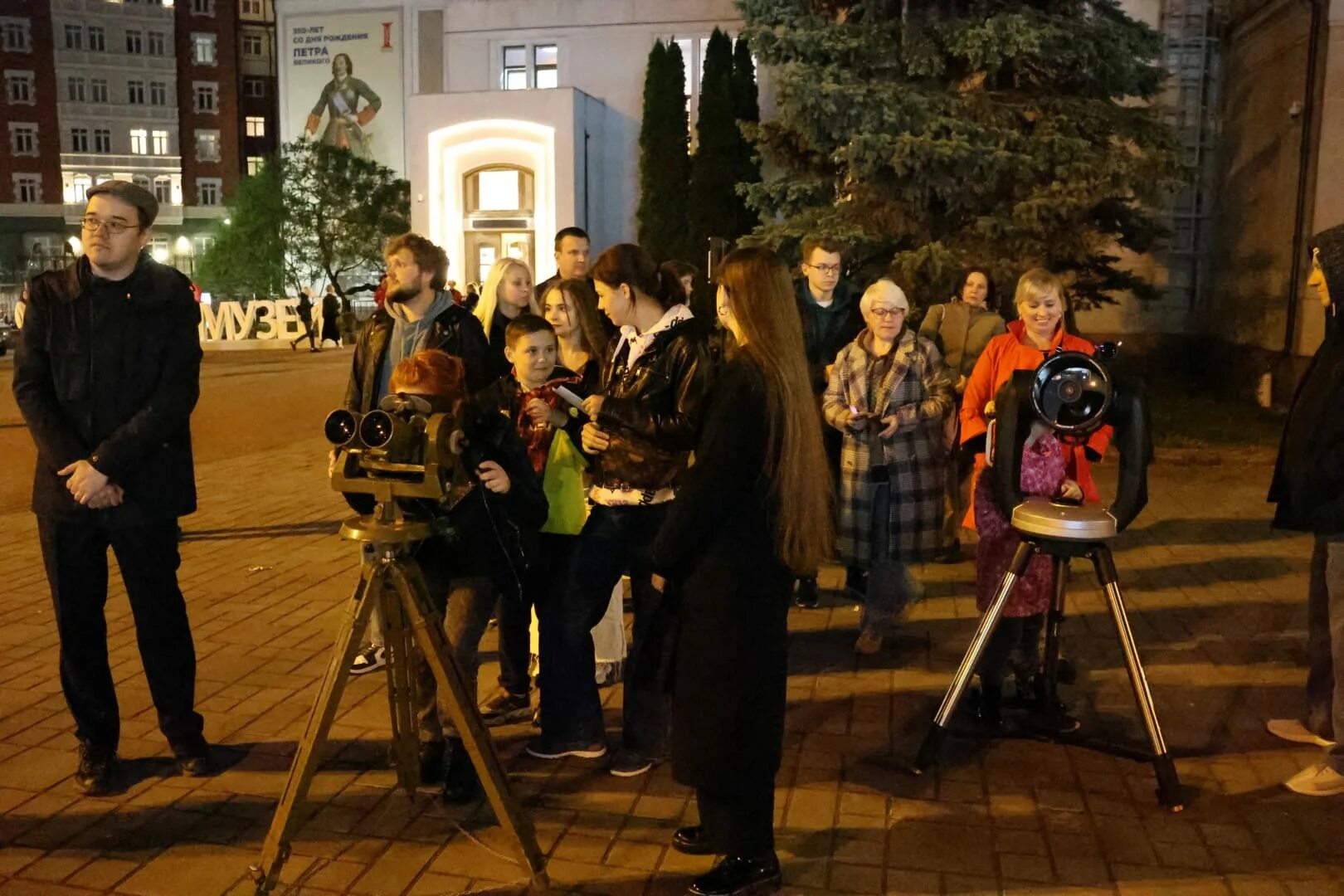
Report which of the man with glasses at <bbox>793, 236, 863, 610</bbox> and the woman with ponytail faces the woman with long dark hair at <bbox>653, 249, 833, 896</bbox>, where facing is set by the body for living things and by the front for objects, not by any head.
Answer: the man with glasses

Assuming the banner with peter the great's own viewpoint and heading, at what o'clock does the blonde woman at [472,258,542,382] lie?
The blonde woman is roughly at 12 o'clock from the banner with peter the great.

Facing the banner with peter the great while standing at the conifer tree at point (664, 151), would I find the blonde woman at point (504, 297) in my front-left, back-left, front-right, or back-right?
back-left

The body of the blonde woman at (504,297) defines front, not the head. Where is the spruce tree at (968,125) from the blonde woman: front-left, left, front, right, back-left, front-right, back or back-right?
left

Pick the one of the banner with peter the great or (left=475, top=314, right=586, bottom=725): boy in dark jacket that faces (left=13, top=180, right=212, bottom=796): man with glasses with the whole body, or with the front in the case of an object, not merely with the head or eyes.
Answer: the banner with peter the great

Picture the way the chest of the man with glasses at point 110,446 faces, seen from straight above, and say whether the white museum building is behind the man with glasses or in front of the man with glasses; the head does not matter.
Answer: behind

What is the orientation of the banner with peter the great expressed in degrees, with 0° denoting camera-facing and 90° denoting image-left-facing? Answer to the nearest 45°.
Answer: approximately 0°

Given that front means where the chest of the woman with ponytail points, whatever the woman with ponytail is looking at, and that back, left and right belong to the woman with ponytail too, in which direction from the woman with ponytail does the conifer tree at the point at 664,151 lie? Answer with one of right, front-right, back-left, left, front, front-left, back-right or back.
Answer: right

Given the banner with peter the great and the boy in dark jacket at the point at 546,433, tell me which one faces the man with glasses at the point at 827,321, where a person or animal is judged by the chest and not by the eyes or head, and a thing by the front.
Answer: the banner with peter the great

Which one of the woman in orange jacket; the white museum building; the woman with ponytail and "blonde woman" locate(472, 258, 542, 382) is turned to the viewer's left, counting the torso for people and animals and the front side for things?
the woman with ponytail

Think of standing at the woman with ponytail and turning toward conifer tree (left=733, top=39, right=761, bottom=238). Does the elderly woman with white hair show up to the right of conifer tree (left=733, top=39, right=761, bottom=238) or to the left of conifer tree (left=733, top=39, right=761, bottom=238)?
right

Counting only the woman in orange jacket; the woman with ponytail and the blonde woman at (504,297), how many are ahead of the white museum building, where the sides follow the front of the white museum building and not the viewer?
3

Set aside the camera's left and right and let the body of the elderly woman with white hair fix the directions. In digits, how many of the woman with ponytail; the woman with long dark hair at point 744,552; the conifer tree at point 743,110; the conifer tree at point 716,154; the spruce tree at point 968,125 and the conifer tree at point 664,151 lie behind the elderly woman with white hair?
4

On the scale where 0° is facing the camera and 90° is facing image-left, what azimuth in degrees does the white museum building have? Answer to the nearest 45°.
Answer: approximately 0°
